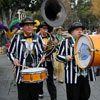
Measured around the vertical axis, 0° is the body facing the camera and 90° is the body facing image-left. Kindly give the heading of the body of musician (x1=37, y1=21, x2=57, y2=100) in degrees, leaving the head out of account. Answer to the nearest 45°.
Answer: approximately 0°

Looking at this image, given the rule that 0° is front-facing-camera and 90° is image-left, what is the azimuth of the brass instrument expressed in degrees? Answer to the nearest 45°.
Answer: approximately 0°
